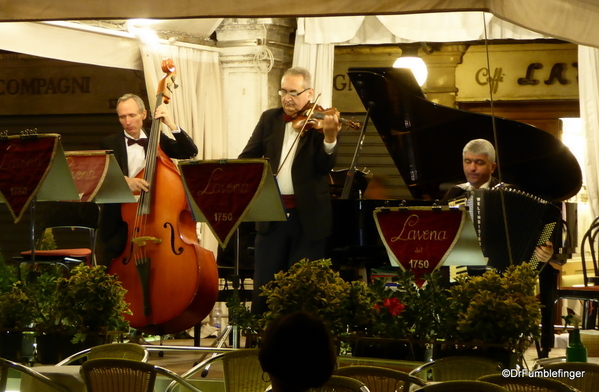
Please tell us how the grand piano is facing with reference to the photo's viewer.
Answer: facing to the left of the viewer

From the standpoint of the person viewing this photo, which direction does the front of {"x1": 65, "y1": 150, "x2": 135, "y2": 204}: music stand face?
facing away from the viewer

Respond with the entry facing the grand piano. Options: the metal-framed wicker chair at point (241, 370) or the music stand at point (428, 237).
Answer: the music stand

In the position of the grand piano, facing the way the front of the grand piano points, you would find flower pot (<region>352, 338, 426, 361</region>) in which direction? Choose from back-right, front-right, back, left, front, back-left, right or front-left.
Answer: left

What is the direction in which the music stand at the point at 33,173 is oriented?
away from the camera

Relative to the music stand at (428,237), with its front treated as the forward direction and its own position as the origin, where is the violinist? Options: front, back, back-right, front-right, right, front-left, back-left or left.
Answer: front-left

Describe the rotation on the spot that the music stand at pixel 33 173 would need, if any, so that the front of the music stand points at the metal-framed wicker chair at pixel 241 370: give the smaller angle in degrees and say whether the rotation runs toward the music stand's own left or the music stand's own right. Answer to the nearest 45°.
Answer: approximately 135° to the music stand's own right

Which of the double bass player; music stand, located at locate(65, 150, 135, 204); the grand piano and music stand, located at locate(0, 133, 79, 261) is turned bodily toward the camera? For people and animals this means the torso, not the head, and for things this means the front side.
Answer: the double bass player

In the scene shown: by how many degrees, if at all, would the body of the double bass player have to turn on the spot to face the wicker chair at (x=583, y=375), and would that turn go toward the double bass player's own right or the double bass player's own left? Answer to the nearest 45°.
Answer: approximately 45° to the double bass player's own left

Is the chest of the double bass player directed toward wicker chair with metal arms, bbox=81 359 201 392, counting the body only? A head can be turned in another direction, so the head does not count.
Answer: yes

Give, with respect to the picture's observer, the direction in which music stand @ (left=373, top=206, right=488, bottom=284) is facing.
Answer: facing away from the viewer
